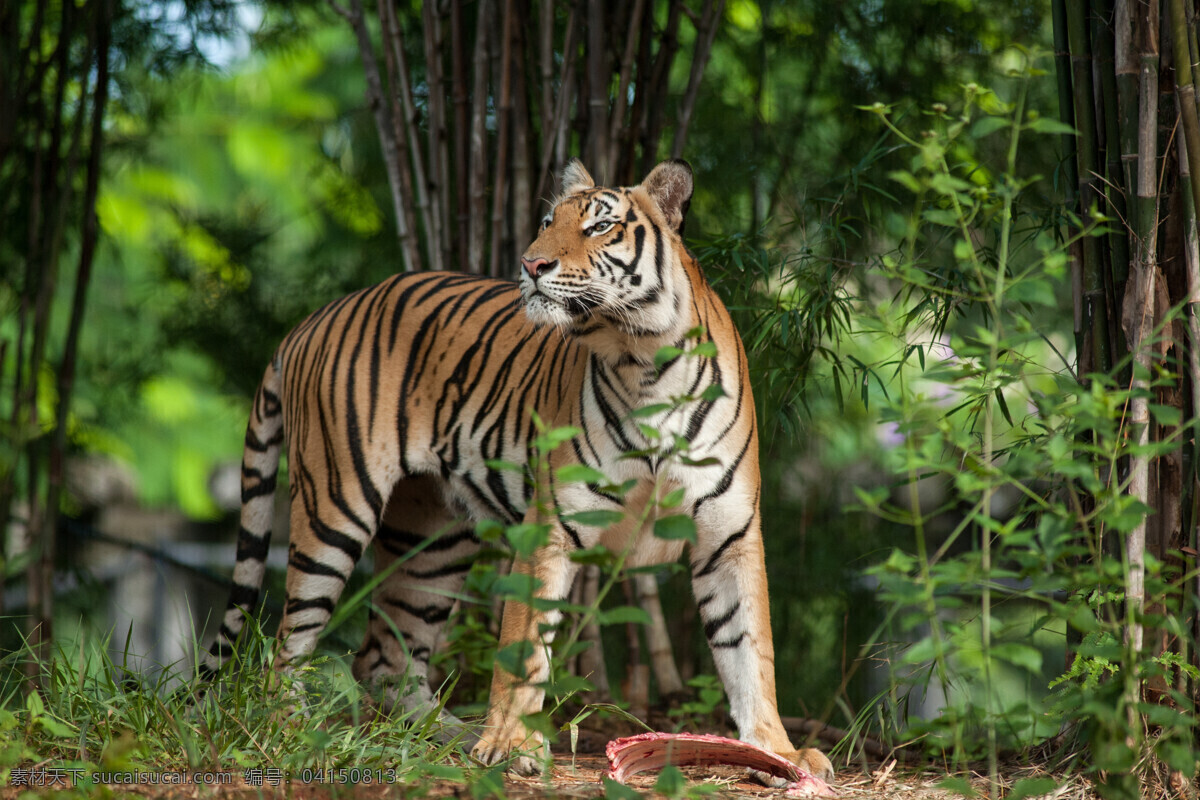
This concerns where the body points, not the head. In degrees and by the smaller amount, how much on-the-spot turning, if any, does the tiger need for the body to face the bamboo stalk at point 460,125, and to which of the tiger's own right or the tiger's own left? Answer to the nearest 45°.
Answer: approximately 135° to the tiger's own left

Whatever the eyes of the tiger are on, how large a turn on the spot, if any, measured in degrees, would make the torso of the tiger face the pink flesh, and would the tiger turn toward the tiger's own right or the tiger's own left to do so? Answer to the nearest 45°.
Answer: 0° — it already faces it

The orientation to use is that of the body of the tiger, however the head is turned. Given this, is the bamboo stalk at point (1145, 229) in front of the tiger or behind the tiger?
in front

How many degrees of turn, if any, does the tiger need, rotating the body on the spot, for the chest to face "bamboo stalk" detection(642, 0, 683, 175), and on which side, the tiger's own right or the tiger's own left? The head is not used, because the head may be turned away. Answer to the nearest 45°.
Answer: approximately 90° to the tiger's own left

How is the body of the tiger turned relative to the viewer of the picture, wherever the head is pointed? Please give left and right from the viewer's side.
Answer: facing the viewer and to the right of the viewer

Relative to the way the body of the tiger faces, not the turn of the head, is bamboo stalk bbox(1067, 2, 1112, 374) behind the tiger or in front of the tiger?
in front
